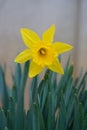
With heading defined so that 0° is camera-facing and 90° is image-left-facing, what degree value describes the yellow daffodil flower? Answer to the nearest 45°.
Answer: approximately 0°
